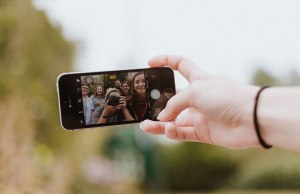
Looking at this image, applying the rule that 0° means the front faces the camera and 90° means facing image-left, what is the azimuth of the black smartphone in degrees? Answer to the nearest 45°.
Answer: approximately 0°
